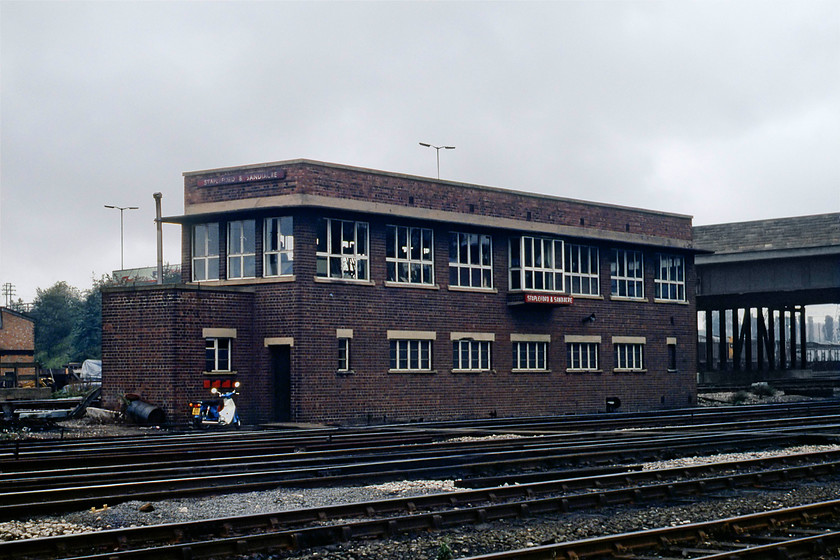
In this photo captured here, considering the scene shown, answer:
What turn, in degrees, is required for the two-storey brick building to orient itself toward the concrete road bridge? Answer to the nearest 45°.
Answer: approximately 90° to its left

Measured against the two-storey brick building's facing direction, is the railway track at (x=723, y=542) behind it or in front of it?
in front

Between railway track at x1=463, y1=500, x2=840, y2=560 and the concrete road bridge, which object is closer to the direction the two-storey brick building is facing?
the railway track

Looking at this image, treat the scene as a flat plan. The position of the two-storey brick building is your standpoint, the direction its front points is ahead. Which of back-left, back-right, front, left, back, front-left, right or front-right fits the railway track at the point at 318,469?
front-right

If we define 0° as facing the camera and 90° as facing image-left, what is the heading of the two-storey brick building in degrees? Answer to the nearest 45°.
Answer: approximately 315°

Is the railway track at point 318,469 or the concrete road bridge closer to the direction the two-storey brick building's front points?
the railway track

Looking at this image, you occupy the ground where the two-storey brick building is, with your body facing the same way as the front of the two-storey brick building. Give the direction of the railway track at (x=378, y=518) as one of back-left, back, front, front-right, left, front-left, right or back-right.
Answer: front-right

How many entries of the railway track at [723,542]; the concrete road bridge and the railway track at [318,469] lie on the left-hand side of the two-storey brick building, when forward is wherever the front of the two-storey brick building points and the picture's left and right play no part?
1
